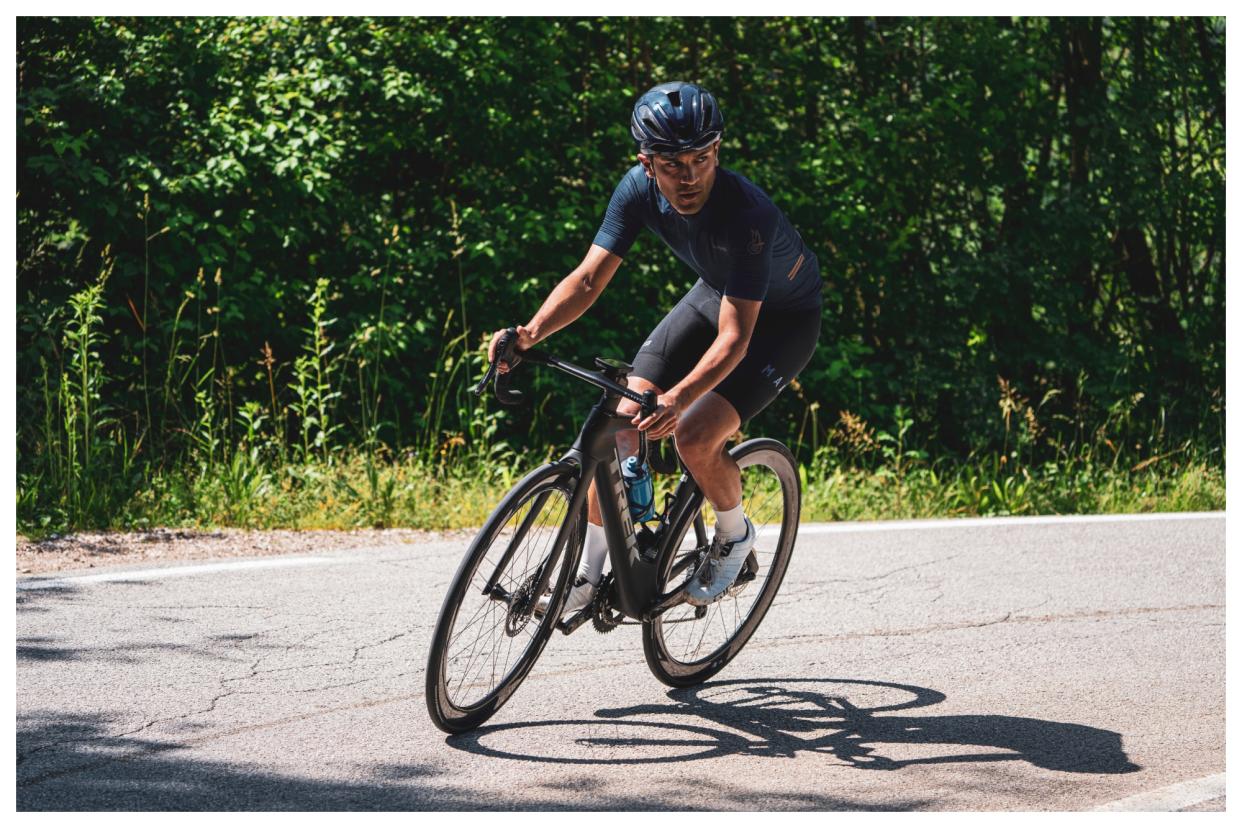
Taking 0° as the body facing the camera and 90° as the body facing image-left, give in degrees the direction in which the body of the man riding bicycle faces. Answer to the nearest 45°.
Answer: approximately 45°

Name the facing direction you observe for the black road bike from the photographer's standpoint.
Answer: facing the viewer and to the left of the viewer
